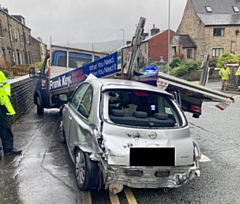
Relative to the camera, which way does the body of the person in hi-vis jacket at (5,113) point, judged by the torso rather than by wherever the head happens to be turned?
to the viewer's right

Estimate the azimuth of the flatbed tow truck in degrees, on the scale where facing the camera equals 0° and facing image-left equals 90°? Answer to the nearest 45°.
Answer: approximately 135°

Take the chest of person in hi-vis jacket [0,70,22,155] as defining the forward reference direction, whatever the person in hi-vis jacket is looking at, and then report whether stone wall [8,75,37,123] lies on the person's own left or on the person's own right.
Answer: on the person's own left

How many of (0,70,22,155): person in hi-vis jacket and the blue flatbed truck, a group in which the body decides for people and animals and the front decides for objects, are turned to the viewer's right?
1

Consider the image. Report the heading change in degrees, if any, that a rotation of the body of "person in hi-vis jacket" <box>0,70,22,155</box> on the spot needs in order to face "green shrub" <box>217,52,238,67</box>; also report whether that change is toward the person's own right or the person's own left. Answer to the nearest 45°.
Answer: approximately 45° to the person's own left

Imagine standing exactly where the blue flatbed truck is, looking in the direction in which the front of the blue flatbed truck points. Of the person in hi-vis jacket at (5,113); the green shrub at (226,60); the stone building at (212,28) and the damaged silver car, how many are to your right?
2

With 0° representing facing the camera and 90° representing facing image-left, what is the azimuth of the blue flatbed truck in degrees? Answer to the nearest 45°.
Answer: approximately 135°

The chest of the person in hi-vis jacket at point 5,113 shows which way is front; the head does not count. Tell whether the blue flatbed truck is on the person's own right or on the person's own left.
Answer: on the person's own left
